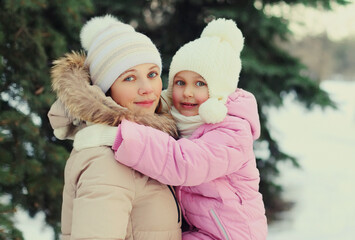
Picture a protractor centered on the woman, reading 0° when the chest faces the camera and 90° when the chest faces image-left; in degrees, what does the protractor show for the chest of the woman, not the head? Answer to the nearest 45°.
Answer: approximately 315°

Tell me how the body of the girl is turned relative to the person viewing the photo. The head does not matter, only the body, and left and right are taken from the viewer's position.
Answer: facing to the left of the viewer
